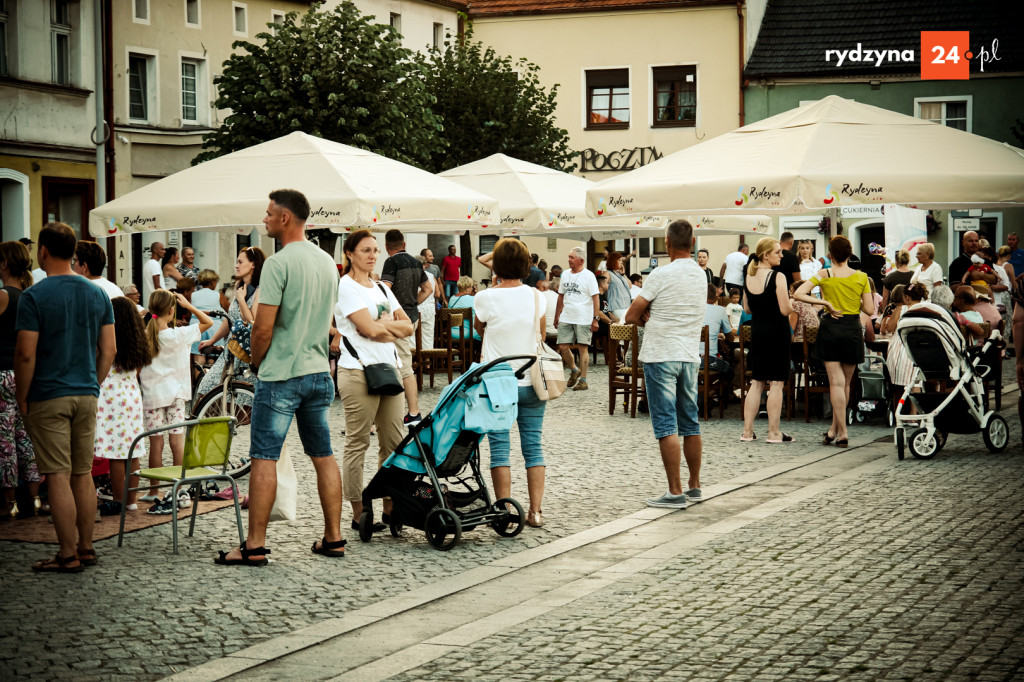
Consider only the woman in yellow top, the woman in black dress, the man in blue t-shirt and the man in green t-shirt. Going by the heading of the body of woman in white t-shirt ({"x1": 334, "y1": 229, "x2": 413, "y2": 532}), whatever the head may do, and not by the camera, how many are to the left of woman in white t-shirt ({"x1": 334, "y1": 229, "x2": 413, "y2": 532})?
2

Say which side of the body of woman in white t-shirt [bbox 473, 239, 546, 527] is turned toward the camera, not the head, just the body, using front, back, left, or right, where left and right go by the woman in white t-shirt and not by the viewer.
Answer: back

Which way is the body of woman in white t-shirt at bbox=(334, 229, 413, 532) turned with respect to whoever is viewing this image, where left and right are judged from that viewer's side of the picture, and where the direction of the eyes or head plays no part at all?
facing the viewer and to the right of the viewer

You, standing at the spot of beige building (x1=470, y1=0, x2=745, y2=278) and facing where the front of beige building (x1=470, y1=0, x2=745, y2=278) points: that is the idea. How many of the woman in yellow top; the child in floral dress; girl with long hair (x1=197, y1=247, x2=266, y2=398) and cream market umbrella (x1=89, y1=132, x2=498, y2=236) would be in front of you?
4

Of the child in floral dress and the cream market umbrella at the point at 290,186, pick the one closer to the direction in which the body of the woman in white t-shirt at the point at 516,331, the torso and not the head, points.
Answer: the cream market umbrella

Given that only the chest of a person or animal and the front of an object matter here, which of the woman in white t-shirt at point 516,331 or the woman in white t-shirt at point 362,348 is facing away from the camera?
the woman in white t-shirt at point 516,331

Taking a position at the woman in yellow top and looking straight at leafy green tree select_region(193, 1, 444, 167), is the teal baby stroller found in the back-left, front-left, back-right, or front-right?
back-left

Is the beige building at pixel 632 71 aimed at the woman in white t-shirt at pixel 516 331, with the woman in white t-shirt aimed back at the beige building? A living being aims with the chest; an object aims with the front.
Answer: yes

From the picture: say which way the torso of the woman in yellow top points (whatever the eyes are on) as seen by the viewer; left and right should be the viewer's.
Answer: facing away from the viewer

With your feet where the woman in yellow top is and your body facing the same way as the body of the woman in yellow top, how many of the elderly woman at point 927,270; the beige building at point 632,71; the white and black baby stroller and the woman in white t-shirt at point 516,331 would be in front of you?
2

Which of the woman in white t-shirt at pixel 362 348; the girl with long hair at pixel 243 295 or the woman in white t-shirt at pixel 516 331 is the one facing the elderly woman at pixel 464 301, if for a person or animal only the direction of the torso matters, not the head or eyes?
the woman in white t-shirt at pixel 516 331

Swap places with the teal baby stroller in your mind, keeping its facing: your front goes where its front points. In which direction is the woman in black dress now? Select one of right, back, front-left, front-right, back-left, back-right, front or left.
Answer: right

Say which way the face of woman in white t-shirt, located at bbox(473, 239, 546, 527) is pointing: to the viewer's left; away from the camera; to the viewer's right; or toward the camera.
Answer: away from the camera

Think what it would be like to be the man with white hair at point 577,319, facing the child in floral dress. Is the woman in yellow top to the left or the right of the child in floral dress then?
left
